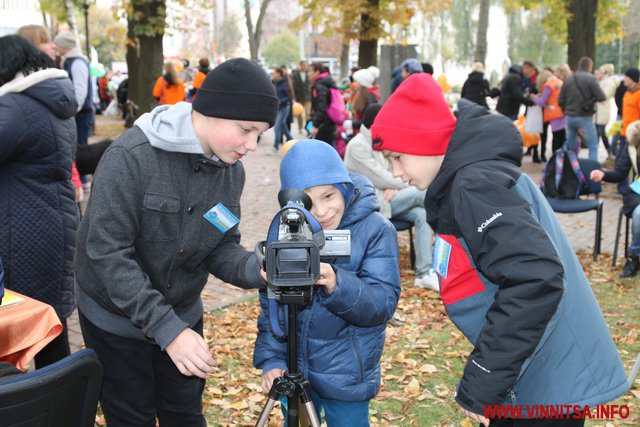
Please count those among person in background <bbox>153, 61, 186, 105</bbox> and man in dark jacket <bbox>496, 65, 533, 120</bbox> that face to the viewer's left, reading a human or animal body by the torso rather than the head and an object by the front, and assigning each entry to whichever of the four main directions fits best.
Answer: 0

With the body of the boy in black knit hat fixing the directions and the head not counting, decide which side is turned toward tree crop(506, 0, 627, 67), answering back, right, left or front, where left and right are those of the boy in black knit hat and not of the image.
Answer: left

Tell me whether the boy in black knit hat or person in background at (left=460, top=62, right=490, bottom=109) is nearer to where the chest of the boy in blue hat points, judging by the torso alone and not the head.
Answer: the boy in black knit hat

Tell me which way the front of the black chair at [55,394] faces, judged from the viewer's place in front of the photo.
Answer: facing away from the viewer and to the left of the viewer

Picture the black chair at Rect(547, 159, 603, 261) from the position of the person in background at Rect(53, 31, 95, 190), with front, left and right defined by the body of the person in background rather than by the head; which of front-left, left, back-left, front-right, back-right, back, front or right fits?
back-left

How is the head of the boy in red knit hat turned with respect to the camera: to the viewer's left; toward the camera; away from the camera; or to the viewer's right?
to the viewer's left

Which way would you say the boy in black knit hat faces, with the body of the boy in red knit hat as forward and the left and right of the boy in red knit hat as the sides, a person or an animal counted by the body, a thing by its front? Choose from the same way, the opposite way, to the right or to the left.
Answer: the opposite way

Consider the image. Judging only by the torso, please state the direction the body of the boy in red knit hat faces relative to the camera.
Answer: to the viewer's left

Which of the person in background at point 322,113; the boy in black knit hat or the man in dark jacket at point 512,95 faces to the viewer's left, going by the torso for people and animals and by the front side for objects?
the person in background

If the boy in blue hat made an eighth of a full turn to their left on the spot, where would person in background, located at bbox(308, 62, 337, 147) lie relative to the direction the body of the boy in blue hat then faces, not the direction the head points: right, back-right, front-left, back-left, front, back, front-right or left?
back

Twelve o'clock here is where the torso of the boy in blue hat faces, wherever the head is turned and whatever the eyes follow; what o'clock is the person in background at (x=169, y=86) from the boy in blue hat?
The person in background is roughly at 4 o'clock from the boy in blue hat.

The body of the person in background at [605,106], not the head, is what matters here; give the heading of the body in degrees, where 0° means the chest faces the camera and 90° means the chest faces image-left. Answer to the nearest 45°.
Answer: approximately 90°

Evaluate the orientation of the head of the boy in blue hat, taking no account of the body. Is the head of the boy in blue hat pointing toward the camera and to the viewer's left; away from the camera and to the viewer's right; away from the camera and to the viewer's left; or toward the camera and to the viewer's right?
toward the camera and to the viewer's left

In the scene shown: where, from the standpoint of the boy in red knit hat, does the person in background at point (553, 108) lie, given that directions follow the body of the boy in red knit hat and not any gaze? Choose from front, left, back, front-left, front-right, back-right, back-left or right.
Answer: right
